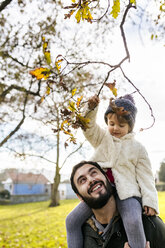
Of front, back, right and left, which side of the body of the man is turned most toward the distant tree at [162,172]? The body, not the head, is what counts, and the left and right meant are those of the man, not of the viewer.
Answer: back

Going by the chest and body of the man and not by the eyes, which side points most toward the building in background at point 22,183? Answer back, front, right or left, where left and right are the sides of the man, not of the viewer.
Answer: back

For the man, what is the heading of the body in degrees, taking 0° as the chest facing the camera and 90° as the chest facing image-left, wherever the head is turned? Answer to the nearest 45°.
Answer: approximately 0°
